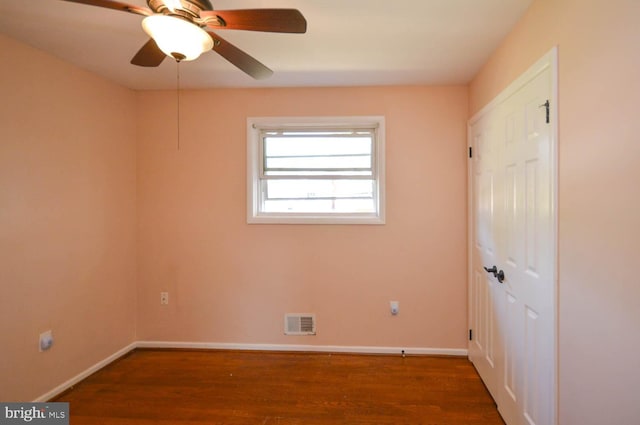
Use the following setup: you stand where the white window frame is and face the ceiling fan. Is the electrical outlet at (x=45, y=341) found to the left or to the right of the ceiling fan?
right

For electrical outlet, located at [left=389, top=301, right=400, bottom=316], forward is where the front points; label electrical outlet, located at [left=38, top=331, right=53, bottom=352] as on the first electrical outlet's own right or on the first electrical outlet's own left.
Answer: on the first electrical outlet's own right

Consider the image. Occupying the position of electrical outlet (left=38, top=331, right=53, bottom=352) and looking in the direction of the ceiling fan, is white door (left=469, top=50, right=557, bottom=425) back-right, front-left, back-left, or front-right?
front-left

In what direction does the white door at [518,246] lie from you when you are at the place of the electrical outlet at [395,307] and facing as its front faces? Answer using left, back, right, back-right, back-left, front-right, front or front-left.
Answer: front-left

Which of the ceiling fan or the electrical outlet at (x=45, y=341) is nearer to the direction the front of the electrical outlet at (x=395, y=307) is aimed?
the ceiling fan

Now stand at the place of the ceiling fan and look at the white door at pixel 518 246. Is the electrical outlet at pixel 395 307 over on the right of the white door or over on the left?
left

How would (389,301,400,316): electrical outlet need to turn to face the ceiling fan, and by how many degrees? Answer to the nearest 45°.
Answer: approximately 45° to its right

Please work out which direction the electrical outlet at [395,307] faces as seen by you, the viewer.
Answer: facing the viewer
